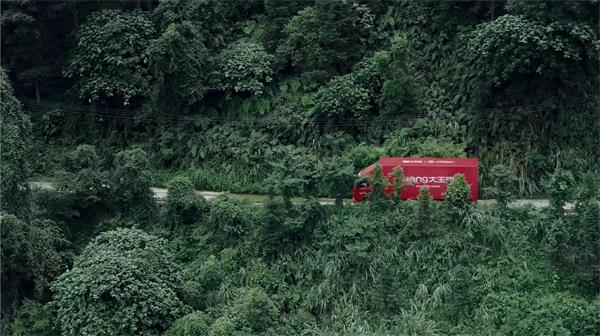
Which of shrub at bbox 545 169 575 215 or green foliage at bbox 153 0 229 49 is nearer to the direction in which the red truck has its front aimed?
the green foliage

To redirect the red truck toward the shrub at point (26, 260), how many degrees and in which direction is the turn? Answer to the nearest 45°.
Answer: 0° — it already faces it

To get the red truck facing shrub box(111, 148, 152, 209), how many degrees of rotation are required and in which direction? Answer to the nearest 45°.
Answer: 0° — it already faces it

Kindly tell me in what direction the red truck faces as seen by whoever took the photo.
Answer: facing to the left of the viewer

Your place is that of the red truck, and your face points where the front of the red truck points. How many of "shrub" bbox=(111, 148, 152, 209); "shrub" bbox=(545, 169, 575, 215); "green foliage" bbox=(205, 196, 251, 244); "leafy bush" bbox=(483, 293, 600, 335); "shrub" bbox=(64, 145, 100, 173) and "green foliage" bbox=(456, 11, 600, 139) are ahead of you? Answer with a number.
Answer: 3

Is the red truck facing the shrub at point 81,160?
yes
